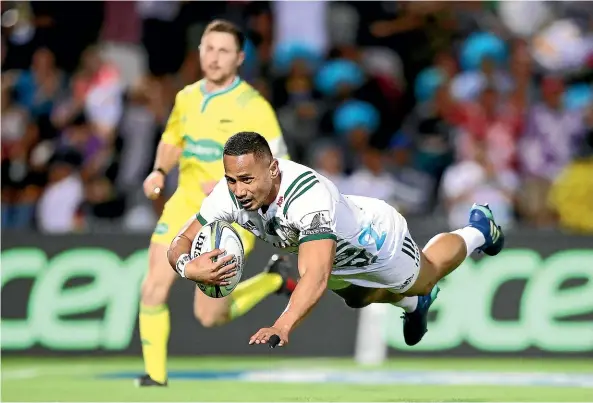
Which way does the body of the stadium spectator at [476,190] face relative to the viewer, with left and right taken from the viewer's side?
facing the viewer

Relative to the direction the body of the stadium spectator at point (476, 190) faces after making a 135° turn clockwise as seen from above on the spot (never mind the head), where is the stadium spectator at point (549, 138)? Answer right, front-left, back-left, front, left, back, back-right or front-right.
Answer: right

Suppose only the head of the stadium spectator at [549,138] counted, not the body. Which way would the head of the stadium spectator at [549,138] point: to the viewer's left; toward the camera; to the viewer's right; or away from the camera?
toward the camera
